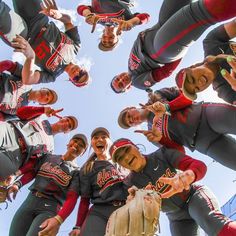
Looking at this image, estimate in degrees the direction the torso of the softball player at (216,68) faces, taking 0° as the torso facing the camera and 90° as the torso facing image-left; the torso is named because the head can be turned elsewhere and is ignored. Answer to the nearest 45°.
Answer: approximately 0°
